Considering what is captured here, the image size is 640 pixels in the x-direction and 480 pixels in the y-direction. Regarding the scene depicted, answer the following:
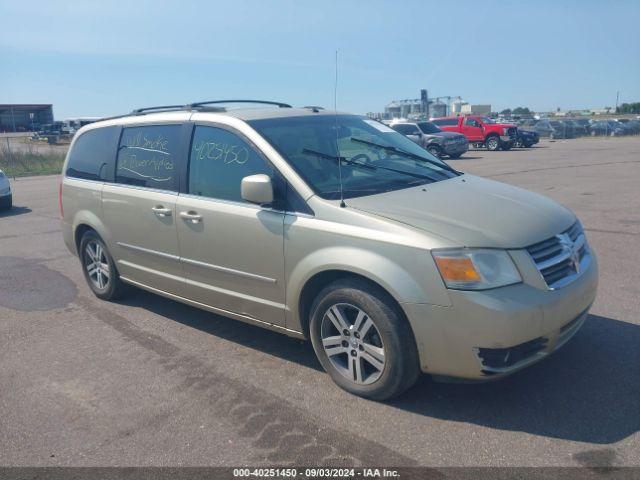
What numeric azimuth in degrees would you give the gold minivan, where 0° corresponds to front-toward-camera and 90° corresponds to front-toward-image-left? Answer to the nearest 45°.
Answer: approximately 315°

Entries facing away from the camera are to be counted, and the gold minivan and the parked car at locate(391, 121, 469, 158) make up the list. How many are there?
0

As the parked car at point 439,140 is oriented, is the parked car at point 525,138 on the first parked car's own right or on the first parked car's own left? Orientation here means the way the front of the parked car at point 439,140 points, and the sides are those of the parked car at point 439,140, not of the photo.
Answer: on the first parked car's own left

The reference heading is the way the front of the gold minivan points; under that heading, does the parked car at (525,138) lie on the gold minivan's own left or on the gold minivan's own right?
on the gold minivan's own left

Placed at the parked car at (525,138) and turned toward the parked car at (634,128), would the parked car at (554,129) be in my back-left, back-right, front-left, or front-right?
front-left
